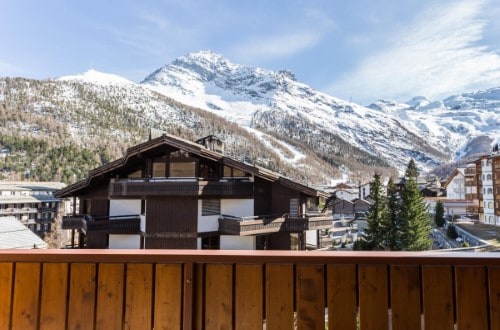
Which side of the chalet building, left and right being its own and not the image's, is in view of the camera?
front

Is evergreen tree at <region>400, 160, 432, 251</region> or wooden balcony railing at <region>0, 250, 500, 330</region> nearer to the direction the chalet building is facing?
the wooden balcony railing

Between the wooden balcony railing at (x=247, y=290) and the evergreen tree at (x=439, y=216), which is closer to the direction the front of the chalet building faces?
the wooden balcony railing

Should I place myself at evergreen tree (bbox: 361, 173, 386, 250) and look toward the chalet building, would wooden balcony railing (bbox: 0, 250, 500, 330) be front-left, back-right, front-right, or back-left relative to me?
front-left

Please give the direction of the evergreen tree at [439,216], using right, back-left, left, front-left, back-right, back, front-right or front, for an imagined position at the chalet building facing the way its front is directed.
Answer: back-left

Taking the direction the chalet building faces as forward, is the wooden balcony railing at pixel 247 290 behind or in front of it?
in front

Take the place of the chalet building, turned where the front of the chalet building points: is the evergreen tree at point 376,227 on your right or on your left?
on your left

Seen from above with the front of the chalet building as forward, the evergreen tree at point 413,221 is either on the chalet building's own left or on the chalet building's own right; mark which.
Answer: on the chalet building's own left
